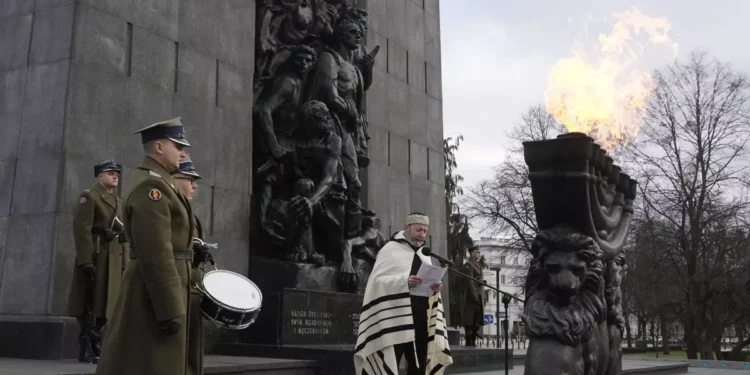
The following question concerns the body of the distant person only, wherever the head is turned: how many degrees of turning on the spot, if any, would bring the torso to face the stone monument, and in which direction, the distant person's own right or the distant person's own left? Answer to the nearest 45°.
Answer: approximately 90° to the distant person's own right

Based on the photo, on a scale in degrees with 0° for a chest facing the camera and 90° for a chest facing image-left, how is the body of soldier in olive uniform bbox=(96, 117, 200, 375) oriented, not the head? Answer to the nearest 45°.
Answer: approximately 270°

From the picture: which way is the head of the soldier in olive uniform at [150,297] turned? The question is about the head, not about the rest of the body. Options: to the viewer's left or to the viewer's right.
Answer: to the viewer's right

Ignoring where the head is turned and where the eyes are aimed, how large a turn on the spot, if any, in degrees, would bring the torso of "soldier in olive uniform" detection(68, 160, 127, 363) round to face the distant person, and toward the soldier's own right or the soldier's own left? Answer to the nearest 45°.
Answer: approximately 90° to the soldier's own left

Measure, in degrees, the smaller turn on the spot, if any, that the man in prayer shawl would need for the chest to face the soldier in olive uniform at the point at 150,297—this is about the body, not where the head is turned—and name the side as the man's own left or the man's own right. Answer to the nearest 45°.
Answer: approximately 90° to the man's own right

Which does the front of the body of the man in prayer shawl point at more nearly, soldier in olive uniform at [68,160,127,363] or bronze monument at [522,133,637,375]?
the bronze monument

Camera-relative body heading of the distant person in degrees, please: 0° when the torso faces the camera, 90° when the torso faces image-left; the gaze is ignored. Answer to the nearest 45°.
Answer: approximately 315°

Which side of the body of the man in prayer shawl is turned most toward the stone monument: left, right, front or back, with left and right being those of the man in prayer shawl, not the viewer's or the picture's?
back

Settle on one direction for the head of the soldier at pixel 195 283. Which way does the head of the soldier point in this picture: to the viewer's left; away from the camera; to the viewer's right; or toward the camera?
to the viewer's right

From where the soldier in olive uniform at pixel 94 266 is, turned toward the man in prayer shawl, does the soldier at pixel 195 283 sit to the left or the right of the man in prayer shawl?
right

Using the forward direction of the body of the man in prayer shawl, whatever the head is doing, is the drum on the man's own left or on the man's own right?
on the man's own right

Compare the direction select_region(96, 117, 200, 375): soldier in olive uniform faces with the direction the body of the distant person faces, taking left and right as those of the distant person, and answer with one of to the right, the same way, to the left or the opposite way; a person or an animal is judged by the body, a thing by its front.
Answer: to the left
